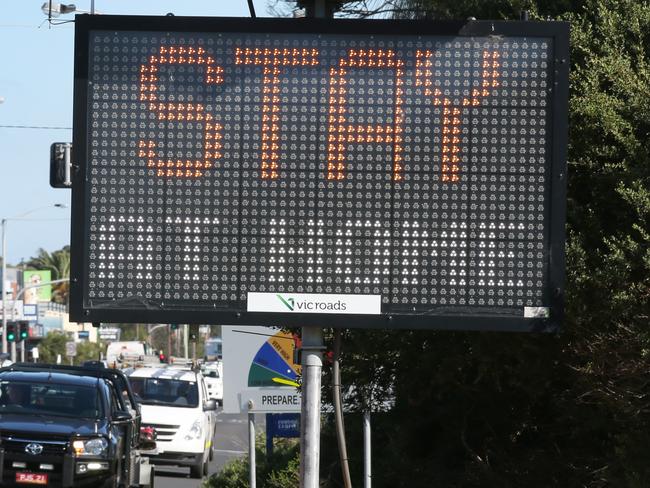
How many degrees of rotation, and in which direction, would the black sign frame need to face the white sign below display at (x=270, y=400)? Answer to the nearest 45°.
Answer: approximately 180°

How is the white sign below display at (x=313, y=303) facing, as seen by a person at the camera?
facing the viewer

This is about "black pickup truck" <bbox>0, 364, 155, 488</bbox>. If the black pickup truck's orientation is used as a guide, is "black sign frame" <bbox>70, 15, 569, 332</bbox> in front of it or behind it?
in front

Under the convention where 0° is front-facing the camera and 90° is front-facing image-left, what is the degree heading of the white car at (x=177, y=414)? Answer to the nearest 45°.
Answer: approximately 0°

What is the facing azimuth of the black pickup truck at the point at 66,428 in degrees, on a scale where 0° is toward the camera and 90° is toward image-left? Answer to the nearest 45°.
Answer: approximately 0°
